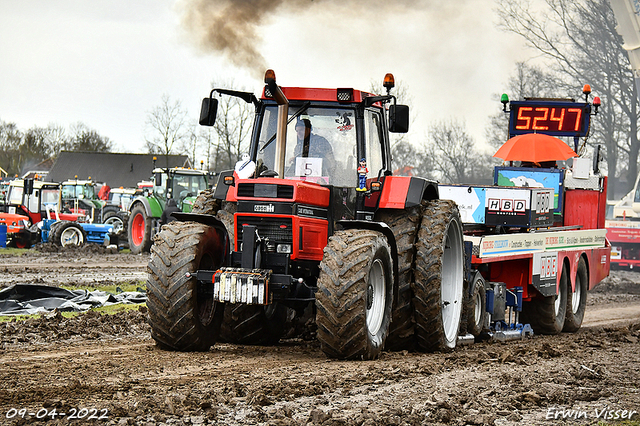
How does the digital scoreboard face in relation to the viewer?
toward the camera

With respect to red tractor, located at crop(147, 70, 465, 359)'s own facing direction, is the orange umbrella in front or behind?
behind

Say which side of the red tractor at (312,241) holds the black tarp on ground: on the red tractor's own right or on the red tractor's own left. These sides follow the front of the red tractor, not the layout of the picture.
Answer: on the red tractor's own right

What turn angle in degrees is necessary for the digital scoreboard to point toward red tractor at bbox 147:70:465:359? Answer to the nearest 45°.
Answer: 0° — it already faces it

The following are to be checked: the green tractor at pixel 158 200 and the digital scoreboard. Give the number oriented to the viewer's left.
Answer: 0

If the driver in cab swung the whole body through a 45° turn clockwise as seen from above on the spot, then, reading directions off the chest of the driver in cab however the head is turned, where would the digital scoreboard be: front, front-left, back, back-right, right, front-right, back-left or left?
back-right

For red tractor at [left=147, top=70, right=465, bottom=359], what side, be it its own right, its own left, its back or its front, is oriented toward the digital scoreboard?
back

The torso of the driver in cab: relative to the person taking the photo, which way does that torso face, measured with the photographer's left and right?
facing the viewer and to the left of the viewer

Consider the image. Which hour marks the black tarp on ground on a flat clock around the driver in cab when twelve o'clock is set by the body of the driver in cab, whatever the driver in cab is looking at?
The black tarp on ground is roughly at 3 o'clock from the driver in cab.

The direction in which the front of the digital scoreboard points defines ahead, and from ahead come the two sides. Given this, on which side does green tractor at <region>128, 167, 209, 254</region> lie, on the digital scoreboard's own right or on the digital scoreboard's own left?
on the digital scoreboard's own right

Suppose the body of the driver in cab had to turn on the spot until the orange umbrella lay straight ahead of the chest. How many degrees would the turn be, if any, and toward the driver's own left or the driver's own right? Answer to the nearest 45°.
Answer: approximately 180°

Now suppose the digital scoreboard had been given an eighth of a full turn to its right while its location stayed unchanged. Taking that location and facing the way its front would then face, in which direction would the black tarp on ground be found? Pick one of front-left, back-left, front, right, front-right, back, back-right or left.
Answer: front

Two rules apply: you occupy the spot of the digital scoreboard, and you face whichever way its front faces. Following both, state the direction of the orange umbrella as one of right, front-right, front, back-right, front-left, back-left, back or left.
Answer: front

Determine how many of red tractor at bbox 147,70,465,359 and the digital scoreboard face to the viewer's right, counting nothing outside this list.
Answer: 0
